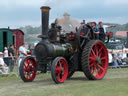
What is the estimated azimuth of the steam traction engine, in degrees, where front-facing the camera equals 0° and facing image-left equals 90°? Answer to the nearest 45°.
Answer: approximately 45°
